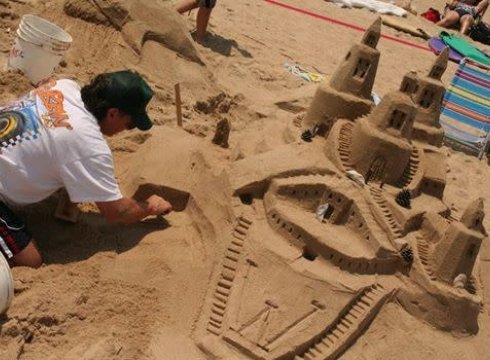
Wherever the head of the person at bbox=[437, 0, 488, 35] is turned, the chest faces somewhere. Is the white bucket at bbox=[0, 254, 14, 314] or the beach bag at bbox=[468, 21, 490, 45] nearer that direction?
the white bucket

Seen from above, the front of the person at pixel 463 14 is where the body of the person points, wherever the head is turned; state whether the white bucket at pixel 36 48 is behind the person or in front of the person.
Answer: in front

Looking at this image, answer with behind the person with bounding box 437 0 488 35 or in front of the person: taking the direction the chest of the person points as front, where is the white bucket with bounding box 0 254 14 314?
in front

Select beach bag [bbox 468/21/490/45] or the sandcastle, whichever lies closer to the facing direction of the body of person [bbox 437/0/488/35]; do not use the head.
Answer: the sandcastle

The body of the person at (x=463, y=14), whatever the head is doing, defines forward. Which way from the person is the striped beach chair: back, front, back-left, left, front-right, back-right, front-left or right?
front-left

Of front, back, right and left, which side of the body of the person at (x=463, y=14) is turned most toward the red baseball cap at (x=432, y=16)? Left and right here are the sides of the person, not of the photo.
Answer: right

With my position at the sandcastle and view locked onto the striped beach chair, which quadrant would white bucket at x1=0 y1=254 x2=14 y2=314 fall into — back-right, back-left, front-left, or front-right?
back-left

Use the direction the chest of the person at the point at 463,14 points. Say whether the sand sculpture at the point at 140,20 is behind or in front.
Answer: in front

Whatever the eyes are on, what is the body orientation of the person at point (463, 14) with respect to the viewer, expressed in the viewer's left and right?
facing the viewer and to the left of the viewer

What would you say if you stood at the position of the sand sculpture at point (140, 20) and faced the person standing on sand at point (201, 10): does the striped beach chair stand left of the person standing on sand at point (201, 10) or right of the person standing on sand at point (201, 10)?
right

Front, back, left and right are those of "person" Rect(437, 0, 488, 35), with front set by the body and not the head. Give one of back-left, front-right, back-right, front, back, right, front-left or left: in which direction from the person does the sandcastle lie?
front-left
